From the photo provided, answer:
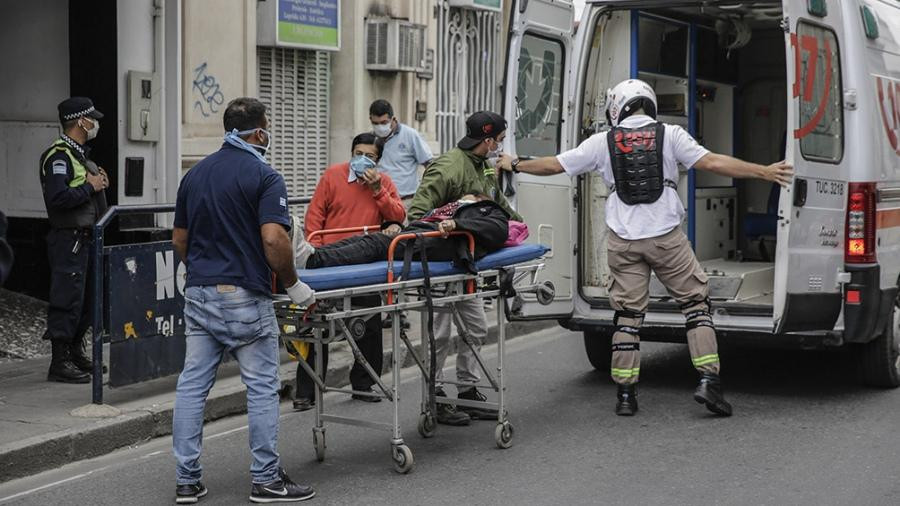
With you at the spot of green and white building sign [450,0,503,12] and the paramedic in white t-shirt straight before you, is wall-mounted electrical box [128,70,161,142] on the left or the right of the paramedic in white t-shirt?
right

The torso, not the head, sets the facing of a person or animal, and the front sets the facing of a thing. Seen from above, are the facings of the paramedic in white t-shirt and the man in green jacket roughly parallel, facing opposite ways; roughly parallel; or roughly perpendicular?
roughly perpendicular

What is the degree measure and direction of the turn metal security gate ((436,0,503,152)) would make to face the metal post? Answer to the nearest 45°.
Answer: approximately 45° to its right

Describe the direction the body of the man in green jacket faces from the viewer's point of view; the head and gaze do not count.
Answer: to the viewer's right

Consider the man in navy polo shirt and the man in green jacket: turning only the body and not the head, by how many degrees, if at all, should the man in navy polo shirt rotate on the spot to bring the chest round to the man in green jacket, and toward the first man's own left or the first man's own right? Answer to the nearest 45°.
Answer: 0° — they already face them

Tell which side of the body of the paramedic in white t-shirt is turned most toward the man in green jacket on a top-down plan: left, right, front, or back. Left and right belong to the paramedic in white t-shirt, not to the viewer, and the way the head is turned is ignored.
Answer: left

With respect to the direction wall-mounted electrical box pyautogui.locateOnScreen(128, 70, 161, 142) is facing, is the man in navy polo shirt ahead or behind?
ahead

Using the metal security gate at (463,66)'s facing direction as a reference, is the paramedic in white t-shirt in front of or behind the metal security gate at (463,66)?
in front

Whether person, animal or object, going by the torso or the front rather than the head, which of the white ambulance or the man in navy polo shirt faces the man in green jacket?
the man in navy polo shirt

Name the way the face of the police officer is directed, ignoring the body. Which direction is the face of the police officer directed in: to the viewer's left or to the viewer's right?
to the viewer's right

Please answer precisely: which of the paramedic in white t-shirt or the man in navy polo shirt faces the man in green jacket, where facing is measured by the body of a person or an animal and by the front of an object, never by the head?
the man in navy polo shirt

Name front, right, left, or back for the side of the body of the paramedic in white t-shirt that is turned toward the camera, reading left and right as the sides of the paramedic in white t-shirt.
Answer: back

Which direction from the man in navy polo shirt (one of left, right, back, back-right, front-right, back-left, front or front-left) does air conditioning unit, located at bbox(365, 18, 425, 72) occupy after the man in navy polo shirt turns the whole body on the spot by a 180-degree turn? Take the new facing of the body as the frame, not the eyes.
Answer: back-right

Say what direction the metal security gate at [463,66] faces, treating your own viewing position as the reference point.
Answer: facing the viewer and to the right of the viewer

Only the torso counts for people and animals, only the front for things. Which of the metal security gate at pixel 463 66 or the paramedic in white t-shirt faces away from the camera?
the paramedic in white t-shirt

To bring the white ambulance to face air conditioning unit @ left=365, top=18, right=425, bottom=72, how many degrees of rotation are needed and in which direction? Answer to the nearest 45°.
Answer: approximately 90° to its left

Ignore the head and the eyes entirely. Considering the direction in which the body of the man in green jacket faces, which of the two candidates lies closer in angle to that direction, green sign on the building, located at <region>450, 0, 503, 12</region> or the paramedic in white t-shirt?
the paramedic in white t-shirt

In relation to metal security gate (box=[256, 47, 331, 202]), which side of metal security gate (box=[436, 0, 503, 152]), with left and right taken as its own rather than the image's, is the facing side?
right
